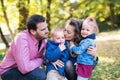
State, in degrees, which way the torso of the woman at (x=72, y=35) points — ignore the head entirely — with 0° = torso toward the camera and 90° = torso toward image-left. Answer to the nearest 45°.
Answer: approximately 45°

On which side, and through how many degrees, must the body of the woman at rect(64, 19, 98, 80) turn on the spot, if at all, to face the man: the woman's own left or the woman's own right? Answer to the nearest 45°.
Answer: approximately 45° to the woman's own right

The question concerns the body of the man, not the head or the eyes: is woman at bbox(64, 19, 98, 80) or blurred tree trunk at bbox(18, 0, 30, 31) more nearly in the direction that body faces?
the woman

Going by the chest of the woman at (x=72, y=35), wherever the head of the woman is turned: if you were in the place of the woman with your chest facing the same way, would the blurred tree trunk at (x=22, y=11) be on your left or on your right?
on your right

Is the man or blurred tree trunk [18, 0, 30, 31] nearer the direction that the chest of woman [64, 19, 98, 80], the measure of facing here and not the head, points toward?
the man

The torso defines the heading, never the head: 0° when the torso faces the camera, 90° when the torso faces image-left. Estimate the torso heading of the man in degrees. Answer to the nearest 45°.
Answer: approximately 270°
